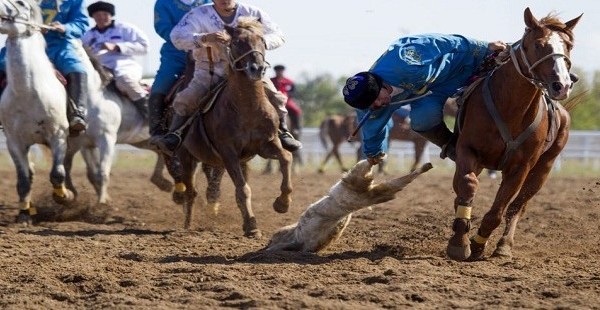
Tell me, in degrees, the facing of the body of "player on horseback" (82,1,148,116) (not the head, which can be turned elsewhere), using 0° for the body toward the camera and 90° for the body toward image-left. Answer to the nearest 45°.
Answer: approximately 45°

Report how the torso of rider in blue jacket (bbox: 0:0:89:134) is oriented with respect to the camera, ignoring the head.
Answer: toward the camera

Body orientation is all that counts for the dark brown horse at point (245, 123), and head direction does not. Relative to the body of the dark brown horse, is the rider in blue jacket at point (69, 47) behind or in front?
behind

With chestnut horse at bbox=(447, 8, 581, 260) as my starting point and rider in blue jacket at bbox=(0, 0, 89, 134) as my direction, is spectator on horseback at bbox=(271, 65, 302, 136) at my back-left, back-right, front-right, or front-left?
front-right

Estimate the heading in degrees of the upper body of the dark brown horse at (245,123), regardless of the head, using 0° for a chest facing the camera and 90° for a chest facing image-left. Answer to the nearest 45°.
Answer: approximately 315°

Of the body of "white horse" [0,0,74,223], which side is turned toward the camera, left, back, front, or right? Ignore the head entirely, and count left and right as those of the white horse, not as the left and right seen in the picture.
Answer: front

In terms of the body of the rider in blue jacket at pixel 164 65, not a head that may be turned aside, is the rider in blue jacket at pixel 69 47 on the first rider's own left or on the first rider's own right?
on the first rider's own right

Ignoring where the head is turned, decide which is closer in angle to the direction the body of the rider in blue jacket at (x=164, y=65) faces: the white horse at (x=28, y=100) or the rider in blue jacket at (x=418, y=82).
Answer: the rider in blue jacket

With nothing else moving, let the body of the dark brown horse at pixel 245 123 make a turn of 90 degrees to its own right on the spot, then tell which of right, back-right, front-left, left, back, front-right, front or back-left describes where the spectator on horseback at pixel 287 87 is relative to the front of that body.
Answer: back-right

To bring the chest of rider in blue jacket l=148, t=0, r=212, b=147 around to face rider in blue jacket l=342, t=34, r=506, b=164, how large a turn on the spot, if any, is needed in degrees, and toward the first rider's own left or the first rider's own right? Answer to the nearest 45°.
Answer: approximately 45° to the first rider's own left

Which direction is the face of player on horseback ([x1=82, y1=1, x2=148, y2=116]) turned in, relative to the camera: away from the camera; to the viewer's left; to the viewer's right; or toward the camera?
toward the camera

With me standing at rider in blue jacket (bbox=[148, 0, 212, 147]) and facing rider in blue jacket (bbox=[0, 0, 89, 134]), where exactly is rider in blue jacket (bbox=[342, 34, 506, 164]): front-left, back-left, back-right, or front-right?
back-left
